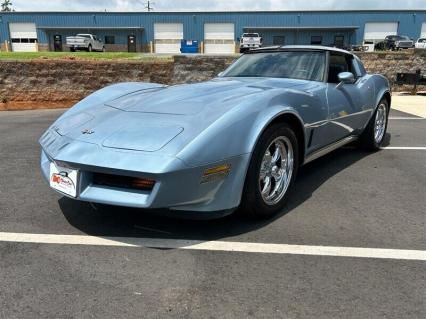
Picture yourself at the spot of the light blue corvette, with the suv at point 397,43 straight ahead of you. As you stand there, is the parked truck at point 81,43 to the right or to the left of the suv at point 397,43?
left

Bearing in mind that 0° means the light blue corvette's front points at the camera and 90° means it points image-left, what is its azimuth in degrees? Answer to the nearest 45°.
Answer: approximately 45°

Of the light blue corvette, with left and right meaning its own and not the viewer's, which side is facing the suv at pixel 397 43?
back

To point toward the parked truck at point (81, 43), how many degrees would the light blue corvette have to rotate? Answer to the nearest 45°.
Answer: approximately 135° to its right
